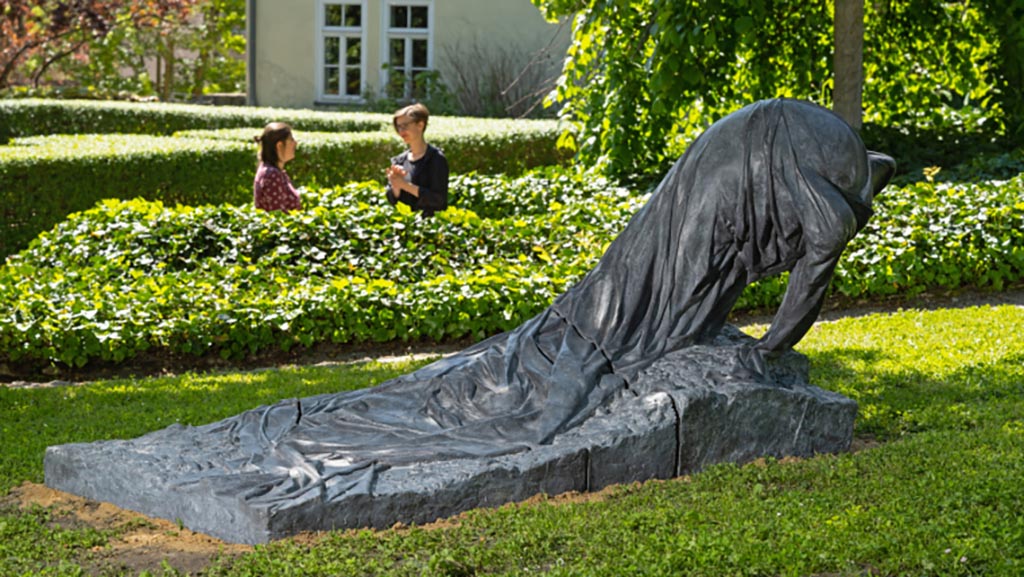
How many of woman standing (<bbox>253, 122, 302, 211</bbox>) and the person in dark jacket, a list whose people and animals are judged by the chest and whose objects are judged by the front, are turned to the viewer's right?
1

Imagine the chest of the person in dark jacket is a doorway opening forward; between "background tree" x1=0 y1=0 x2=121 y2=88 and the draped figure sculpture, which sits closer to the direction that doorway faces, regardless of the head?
the draped figure sculpture

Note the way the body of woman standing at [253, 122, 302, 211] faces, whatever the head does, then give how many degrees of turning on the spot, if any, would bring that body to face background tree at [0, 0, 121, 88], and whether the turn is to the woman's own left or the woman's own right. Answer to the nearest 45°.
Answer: approximately 90° to the woman's own left

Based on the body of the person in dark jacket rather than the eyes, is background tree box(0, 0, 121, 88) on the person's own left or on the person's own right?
on the person's own right

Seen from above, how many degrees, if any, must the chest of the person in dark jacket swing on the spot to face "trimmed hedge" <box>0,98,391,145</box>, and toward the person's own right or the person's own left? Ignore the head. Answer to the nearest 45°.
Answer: approximately 90° to the person's own right

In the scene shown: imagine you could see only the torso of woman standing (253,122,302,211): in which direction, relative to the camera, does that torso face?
to the viewer's right

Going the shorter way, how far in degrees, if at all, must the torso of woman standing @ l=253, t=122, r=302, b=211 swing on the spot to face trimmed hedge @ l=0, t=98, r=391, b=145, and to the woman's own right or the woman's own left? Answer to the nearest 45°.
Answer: approximately 90° to the woman's own left

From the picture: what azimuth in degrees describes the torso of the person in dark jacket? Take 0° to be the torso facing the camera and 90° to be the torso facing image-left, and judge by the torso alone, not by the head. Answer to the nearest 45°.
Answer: approximately 45°

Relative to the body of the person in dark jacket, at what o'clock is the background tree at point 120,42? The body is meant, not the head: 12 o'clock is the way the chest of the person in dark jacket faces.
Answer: The background tree is roughly at 4 o'clock from the person in dark jacket.

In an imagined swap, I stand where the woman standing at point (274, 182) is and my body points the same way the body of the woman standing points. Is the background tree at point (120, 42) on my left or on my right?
on my left

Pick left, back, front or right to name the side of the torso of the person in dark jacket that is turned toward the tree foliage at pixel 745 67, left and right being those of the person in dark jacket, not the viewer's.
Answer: back

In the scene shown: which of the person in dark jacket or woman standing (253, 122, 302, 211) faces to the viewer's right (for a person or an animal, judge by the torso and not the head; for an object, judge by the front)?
the woman standing

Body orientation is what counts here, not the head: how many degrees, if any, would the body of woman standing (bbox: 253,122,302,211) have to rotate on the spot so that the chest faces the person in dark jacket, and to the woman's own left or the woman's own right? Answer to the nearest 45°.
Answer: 0° — they already face them

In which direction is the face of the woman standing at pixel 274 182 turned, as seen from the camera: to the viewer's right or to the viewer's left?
to the viewer's right
